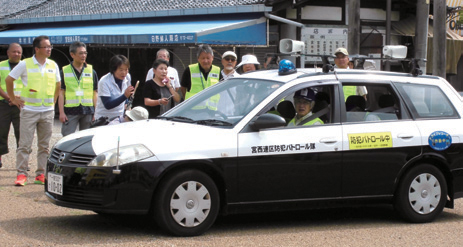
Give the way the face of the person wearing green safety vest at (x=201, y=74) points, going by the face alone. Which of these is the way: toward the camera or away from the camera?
toward the camera

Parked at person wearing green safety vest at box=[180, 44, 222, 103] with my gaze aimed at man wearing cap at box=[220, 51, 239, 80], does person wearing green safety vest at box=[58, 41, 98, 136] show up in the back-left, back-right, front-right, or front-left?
back-left

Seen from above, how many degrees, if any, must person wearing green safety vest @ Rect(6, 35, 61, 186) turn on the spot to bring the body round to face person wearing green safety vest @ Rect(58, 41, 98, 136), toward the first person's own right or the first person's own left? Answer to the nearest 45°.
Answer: approximately 90° to the first person's own left

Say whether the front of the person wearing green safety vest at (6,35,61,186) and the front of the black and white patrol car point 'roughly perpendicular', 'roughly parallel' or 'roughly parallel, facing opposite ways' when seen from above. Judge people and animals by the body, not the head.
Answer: roughly perpendicular

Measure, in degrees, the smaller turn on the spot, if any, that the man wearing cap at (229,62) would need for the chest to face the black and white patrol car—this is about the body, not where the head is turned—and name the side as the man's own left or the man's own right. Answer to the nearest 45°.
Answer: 0° — they already face it

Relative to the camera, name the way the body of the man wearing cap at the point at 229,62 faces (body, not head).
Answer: toward the camera

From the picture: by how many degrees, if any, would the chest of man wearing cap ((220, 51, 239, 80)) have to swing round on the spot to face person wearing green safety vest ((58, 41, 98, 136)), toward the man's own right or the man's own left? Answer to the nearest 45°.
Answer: approximately 90° to the man's own right

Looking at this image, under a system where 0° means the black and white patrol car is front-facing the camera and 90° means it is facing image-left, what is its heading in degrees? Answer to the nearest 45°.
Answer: approximately 45°

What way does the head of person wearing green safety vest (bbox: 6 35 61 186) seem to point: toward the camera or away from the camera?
toward the camera

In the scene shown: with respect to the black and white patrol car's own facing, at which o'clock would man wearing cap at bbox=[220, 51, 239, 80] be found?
The man wearing cap is roughly at 4 o'clock from the black and white patrol car.

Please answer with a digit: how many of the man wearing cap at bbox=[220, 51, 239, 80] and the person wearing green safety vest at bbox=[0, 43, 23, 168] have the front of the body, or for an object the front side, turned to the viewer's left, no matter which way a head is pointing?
0

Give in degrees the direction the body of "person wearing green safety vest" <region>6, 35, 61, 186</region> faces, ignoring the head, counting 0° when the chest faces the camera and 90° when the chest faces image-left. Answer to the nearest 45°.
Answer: approximately 315°

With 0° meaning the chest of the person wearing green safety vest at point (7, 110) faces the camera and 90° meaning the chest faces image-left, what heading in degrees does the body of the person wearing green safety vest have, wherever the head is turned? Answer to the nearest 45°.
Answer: approximately 315°

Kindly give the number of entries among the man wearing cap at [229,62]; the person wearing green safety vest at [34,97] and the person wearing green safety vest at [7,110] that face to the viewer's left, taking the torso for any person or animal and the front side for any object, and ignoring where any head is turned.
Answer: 0
